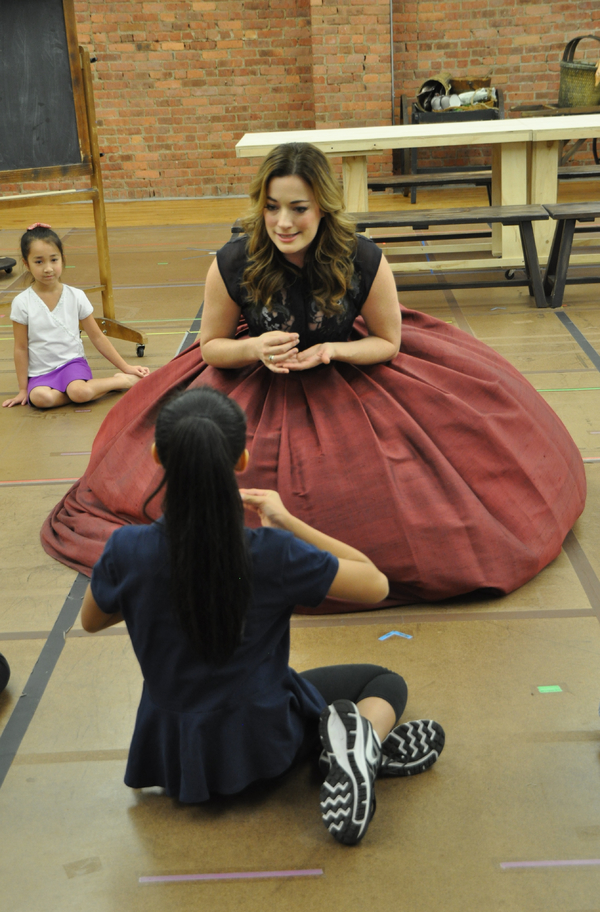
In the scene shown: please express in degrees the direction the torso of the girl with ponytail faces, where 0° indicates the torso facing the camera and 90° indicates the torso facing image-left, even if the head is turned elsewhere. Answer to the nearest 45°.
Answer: approximately 180°

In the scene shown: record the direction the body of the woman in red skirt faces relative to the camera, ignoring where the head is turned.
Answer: toward the camera

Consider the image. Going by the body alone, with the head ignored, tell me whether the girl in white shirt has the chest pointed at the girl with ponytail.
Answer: yes

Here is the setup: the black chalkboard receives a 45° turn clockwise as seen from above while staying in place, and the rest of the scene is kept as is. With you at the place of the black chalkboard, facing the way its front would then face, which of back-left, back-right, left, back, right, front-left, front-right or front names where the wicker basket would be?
back

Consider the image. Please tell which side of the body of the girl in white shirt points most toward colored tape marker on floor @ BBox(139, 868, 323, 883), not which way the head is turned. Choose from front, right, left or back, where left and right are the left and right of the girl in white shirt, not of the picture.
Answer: front

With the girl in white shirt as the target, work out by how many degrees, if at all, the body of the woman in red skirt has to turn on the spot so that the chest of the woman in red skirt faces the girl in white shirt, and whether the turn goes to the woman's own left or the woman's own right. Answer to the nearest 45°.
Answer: approximately 135° to the woman's own right

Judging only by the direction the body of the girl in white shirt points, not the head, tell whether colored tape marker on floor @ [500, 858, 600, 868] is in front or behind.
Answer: in front

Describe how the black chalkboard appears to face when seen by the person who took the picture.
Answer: facing the viewer

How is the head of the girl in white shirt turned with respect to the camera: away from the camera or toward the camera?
toward the camera

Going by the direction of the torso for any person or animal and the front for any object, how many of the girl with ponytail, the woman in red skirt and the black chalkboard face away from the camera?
1

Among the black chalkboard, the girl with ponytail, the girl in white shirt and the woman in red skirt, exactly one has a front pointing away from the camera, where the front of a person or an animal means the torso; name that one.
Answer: the girl with ponytail

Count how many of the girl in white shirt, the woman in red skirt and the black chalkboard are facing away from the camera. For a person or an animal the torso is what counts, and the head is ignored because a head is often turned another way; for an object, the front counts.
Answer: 0

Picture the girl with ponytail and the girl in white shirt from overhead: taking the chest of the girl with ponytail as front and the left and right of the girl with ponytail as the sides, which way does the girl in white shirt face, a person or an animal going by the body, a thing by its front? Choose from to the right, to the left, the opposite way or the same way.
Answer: the opposite way

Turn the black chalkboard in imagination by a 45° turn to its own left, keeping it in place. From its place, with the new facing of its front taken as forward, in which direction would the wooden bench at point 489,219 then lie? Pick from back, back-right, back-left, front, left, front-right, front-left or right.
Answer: front-left

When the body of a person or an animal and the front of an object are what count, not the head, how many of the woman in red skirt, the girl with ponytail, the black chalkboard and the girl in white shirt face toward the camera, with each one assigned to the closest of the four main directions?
3

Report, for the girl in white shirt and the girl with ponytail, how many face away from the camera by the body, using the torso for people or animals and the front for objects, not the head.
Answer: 1
